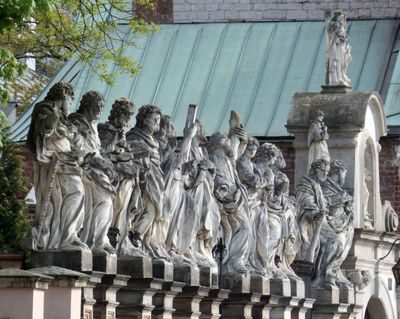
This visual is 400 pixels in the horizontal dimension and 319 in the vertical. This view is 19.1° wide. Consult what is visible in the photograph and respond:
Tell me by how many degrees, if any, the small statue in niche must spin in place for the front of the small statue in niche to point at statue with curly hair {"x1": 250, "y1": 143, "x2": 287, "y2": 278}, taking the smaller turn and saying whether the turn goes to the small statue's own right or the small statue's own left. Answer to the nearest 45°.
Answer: approximately 90° to the small statue's own right

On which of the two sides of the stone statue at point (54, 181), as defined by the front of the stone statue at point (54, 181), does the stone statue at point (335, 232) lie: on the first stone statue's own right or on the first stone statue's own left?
on the first stone statue's own left
